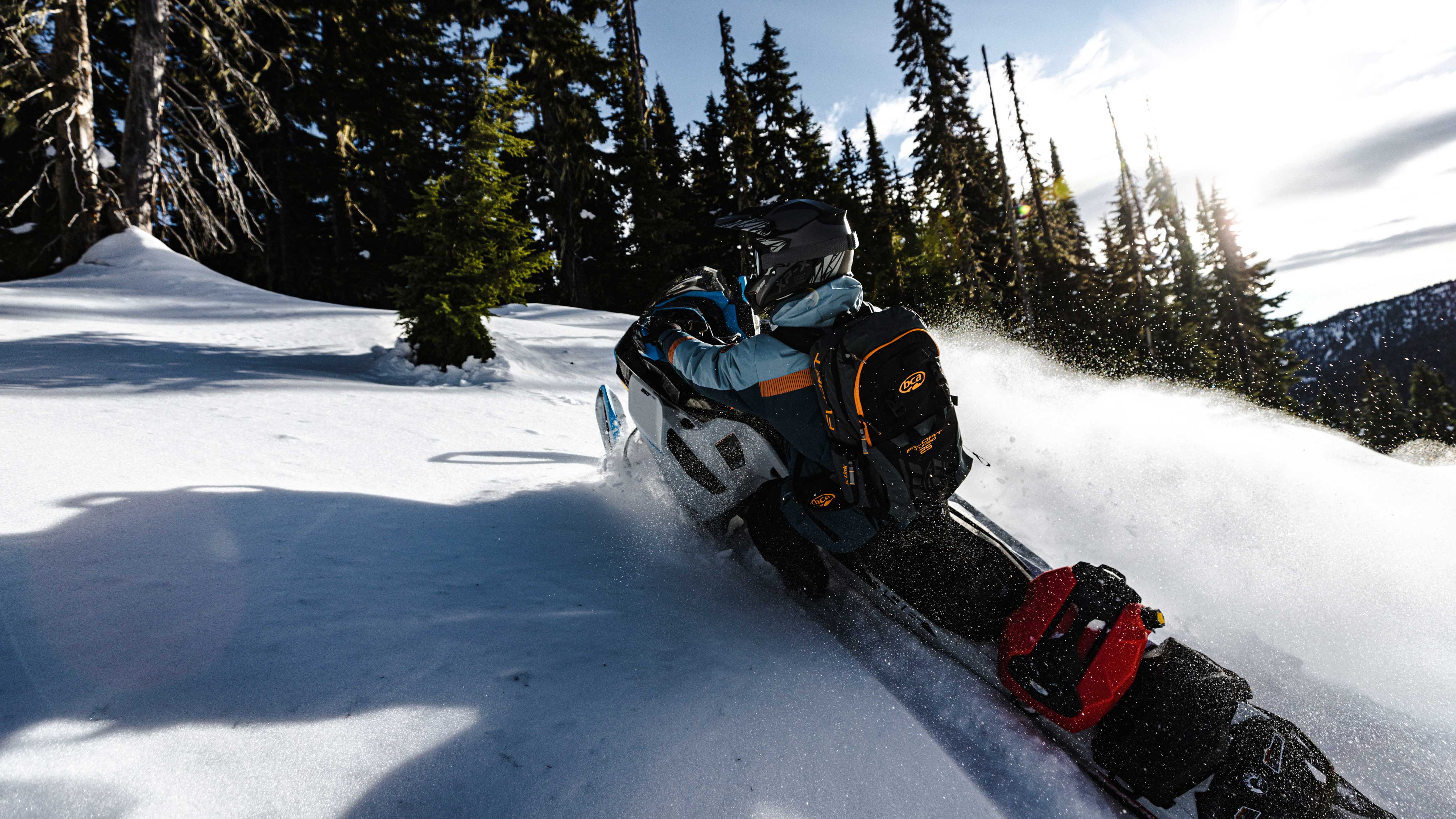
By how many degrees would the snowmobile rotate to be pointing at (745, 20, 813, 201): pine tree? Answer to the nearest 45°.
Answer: approximately 45° to its right

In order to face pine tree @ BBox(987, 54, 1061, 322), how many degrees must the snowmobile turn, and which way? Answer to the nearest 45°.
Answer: approximately 45° to its right

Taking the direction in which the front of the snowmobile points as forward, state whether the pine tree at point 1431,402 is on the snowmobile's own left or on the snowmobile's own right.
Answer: on the snowmobile's own right

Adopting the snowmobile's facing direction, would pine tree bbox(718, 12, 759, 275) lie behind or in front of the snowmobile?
in front

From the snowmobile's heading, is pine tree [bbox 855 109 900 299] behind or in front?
in front

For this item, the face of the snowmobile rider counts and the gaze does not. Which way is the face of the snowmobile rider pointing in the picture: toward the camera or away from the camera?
away from the camera

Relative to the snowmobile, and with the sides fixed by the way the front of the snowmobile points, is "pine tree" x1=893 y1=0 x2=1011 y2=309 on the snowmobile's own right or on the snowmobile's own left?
on the snowmobile's own right

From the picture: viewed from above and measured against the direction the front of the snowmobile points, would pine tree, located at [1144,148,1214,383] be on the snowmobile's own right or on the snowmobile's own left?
on the snowmobile's own right

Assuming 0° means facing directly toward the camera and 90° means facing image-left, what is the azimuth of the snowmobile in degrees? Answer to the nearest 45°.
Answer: approximately 135°

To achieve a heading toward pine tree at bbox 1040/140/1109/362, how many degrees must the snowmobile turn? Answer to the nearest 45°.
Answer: approximately 45° to its right
